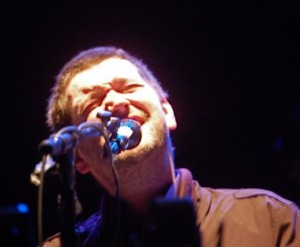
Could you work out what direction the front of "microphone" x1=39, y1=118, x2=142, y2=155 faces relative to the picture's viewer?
facing to the right of the viewer
